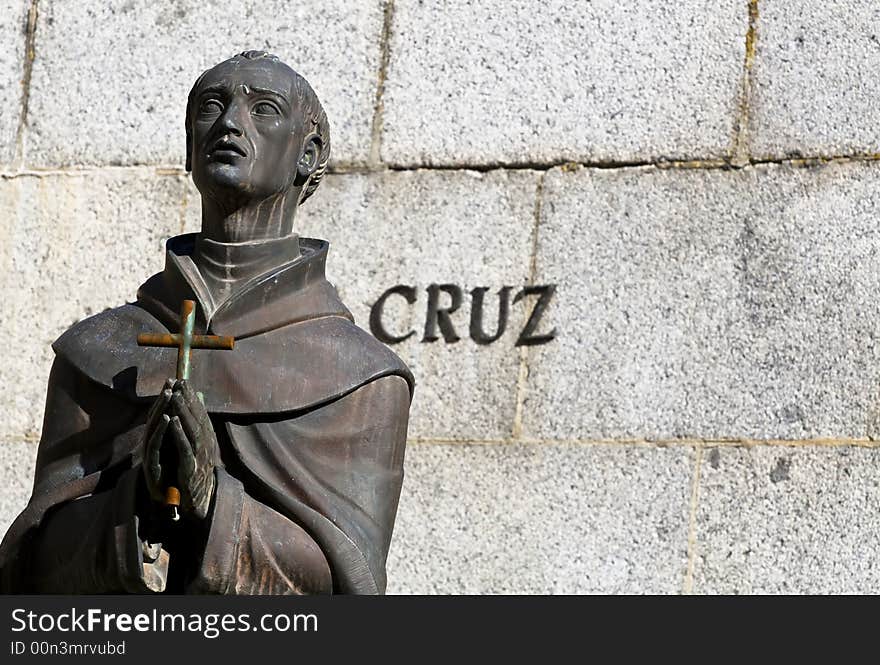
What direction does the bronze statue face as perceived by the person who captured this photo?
facing the viewer and to the left of the viewer
